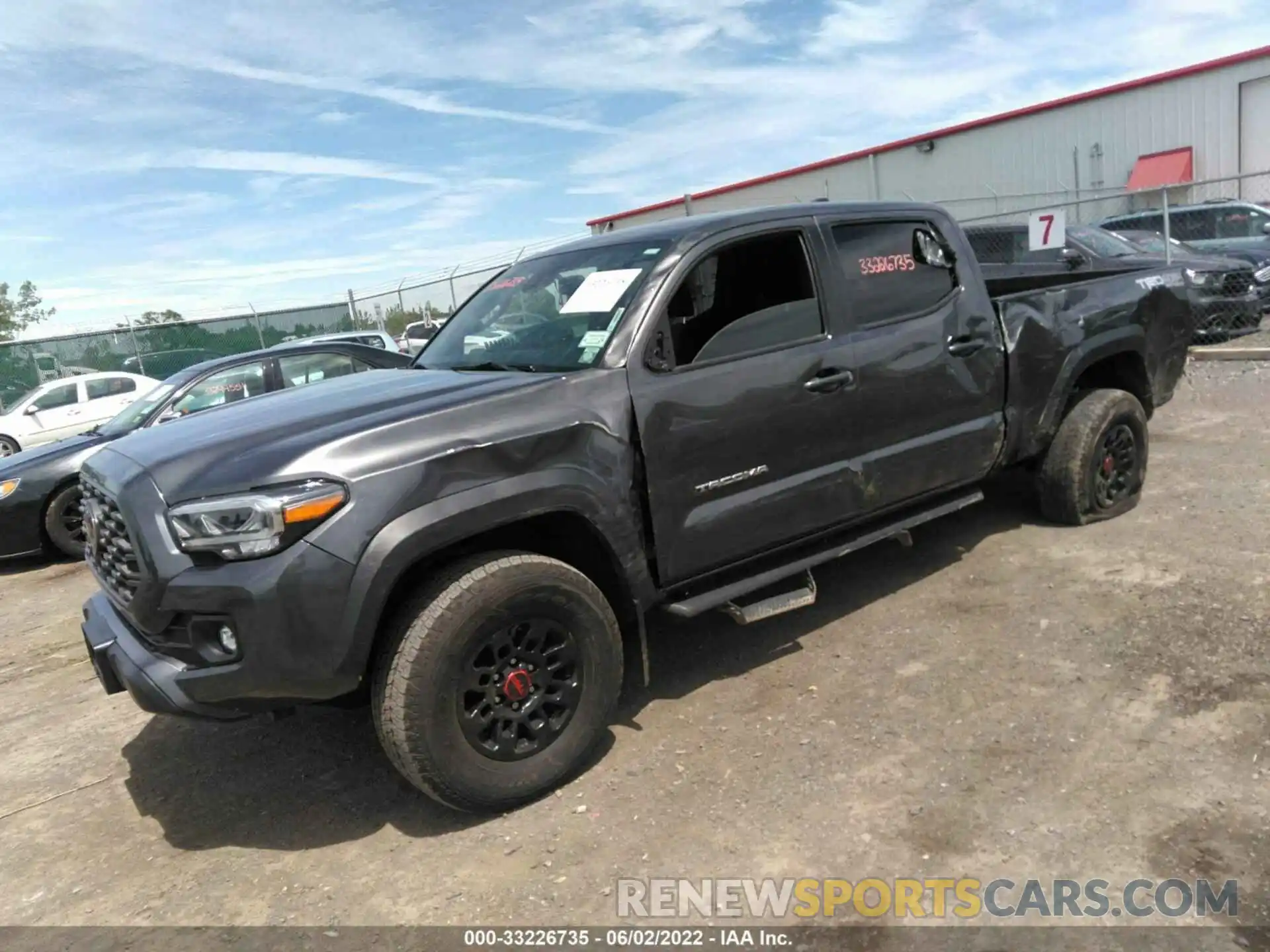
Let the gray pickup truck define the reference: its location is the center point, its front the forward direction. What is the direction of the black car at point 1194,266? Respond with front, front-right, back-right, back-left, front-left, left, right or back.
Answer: back

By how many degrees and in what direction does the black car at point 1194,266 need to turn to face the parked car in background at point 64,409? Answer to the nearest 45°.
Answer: approximately 135° to its right

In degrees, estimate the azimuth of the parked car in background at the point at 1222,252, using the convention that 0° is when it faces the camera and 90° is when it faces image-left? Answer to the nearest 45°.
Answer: approximately 315°

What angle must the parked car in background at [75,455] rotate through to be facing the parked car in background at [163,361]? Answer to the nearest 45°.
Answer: approximately 135° to its right

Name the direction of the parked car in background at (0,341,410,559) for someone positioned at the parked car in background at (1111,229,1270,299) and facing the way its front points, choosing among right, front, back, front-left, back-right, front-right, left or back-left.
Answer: right

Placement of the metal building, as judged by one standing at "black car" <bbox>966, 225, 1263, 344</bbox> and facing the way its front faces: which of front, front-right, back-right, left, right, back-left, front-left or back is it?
back-left
